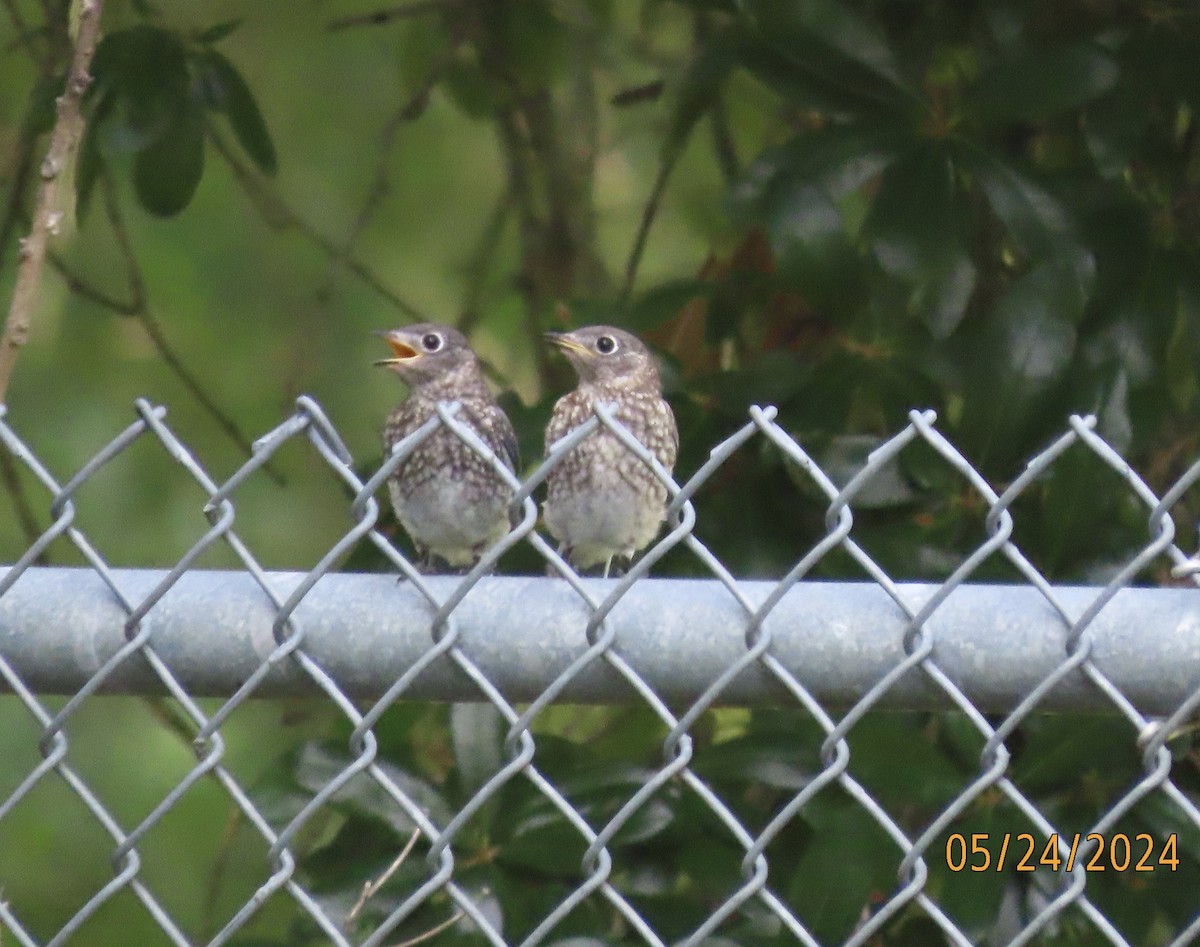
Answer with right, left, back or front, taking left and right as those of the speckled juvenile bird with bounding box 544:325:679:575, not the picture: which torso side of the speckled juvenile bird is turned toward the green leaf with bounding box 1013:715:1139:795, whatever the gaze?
left

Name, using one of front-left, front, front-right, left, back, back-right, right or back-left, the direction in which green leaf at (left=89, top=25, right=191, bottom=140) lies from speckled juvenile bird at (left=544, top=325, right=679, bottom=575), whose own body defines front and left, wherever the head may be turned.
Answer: back-right

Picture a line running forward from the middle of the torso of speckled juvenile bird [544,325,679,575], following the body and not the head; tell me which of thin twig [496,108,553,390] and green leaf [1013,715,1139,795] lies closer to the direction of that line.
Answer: the green leaf

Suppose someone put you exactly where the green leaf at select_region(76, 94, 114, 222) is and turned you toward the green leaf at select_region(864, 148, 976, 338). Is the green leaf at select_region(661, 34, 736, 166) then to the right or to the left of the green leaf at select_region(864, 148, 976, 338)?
left

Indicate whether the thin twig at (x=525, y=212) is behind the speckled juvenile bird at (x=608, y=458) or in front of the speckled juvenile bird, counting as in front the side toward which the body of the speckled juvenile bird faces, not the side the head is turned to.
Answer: behind

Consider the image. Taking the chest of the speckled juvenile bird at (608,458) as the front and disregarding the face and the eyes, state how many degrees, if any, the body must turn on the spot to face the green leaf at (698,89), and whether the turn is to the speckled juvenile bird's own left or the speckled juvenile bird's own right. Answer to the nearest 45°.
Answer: approximately 180°

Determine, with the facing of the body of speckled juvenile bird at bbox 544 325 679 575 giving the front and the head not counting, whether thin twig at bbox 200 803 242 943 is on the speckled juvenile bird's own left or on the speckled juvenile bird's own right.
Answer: on the speckled juvenile bird's own right

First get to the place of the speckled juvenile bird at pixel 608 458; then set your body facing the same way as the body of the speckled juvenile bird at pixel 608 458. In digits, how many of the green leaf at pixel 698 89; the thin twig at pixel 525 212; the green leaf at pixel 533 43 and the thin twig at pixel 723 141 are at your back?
4

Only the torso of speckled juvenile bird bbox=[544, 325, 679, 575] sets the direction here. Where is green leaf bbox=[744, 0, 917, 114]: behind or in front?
behind

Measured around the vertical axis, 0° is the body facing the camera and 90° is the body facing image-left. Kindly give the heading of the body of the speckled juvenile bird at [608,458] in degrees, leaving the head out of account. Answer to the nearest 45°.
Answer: approximately 0°

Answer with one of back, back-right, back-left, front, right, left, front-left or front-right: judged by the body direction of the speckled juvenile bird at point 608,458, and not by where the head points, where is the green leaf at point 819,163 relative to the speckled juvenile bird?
back-left

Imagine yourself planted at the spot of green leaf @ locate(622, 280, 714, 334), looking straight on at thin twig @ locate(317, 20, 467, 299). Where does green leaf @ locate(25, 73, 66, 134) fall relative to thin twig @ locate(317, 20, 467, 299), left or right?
left
